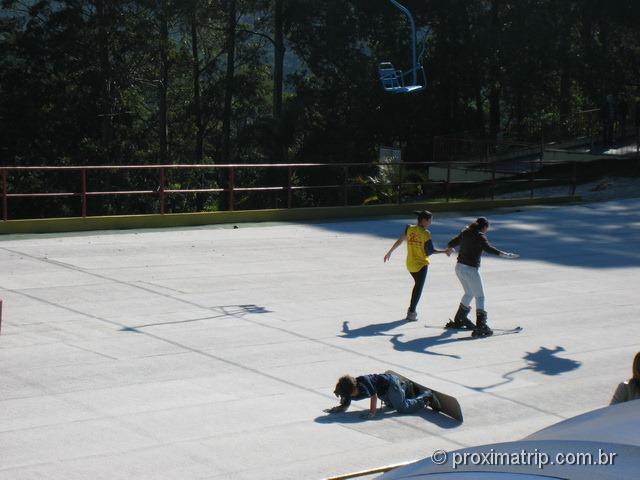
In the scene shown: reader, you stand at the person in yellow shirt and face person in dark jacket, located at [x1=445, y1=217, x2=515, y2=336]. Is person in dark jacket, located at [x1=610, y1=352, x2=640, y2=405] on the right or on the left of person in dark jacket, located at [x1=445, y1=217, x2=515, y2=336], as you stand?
right

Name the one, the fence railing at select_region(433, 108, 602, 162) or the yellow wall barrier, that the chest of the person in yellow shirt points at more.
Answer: the fence railing

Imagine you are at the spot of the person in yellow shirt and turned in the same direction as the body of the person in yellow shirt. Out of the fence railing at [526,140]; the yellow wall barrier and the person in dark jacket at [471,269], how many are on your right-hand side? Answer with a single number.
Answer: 1
